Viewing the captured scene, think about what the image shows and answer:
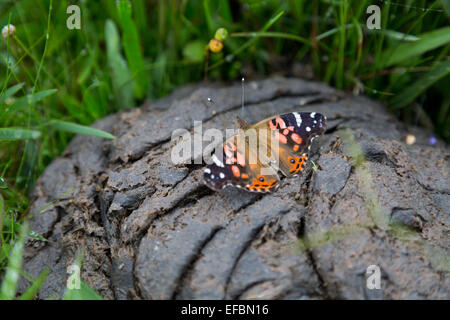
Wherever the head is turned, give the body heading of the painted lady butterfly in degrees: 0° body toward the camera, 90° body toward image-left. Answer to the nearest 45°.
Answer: approximately 135°

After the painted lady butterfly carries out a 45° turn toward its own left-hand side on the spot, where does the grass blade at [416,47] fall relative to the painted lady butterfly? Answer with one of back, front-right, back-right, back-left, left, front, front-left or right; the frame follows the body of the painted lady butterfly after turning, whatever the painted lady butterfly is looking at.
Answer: back-right

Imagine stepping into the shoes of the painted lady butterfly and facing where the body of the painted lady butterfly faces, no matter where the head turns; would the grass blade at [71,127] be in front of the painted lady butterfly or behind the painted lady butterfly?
in front

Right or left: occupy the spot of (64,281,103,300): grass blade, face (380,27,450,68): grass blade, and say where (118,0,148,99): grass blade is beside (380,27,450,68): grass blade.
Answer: left

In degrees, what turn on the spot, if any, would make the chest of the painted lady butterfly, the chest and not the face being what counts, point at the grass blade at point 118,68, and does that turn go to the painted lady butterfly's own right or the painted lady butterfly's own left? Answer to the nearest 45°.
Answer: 0° — it already faces it

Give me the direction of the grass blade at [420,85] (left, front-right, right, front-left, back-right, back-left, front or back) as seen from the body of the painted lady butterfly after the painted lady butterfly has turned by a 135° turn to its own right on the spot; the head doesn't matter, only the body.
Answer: front-left
